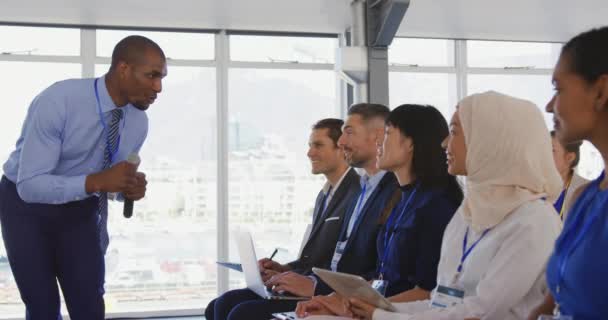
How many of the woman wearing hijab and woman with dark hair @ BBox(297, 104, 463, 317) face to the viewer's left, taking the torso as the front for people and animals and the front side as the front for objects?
2

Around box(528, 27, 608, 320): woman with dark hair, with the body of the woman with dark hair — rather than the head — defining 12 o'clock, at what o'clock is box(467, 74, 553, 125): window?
The window is roughly at 3 o'clock from the woman with dark hair.

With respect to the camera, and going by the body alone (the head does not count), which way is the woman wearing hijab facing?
to the viewer's left

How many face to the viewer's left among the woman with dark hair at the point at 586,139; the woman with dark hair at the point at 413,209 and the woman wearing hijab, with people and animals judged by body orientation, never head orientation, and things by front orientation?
3

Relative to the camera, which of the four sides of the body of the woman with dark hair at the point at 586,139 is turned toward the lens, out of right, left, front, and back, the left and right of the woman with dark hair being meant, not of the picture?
left

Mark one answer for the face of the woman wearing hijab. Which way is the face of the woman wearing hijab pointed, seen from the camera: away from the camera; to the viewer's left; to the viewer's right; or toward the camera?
to the viewer's left

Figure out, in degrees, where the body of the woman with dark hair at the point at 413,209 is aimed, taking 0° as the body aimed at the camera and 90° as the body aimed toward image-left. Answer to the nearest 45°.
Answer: approximately 90°

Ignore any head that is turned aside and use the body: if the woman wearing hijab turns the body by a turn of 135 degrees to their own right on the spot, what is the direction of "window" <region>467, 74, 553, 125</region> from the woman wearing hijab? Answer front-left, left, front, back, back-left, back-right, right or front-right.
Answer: front-left

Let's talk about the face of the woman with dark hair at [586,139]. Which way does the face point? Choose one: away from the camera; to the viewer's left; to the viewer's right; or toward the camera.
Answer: to the viewer's left

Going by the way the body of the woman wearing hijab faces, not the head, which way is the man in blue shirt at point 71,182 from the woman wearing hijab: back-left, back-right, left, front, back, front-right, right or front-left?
front

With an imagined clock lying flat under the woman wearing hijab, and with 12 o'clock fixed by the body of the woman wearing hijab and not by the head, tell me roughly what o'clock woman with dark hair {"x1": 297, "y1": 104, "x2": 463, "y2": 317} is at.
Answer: The woman with dark hair is roughly at 2 o'clock from the woman wearing hijab.

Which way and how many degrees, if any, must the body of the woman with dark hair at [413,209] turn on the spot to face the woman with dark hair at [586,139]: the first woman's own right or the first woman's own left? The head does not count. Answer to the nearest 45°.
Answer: approximately 90° to the first woman's own left

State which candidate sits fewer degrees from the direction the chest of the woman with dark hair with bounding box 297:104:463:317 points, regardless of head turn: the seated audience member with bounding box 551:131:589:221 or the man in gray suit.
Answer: the man in gray suit
